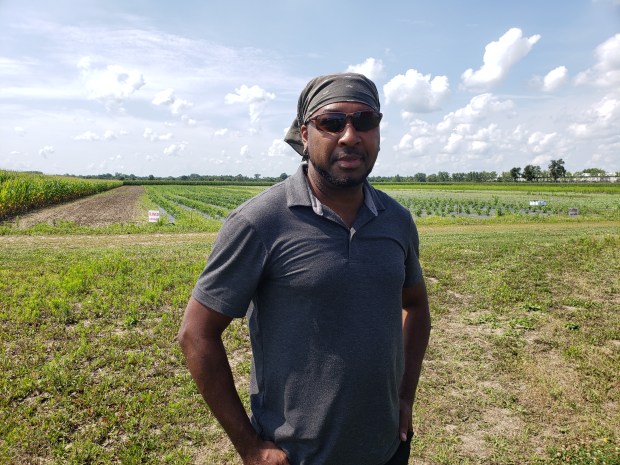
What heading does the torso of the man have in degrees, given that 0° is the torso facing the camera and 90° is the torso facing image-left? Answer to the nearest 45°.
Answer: approximately 315°

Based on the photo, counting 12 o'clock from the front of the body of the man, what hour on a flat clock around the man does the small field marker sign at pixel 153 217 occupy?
The small field marker sign is roughly at 7 o'clock from the man.
